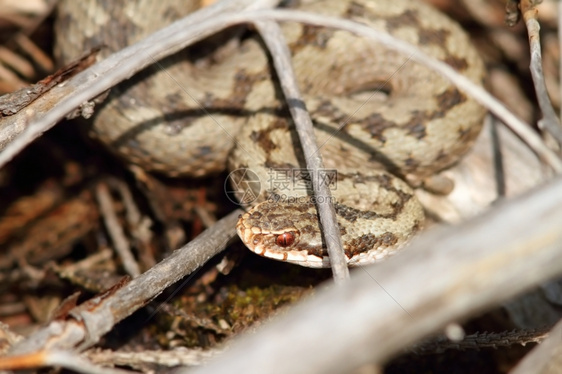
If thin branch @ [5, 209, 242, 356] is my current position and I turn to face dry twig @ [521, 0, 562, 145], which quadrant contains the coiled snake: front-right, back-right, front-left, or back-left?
front-left

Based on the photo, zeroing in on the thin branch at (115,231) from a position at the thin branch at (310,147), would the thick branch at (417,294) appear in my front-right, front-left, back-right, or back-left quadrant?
back-left

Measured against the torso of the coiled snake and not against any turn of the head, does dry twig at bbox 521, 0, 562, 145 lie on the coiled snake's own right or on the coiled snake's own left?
on the coiled snake's own left

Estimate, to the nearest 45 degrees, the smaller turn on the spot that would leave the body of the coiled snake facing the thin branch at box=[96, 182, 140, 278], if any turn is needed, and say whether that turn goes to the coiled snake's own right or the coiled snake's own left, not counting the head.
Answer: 0° — it already faces it

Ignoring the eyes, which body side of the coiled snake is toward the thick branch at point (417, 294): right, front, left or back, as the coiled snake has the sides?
left

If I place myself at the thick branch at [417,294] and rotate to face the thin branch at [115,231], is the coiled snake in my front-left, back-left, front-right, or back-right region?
front-right
